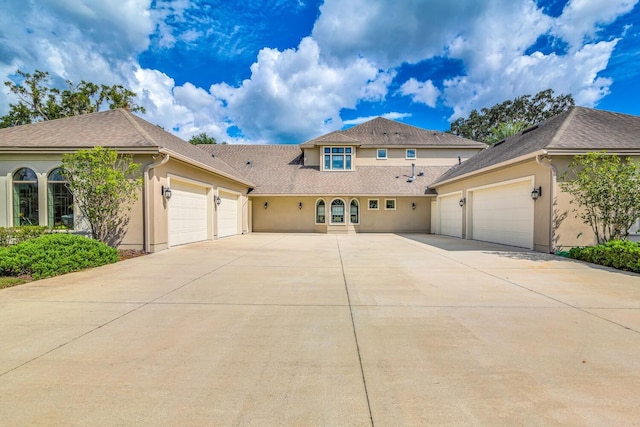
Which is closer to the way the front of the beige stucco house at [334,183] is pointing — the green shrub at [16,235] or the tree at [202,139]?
the green shrub

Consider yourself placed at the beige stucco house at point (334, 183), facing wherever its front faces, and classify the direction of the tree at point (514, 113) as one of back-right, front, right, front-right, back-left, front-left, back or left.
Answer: back-left

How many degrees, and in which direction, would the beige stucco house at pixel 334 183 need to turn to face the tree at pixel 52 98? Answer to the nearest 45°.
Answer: approximately 135° to its right

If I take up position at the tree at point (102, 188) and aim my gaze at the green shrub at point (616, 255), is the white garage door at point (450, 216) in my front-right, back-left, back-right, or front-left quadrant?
front-left

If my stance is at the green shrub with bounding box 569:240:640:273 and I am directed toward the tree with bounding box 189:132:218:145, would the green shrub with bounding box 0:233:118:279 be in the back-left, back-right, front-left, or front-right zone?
front-left

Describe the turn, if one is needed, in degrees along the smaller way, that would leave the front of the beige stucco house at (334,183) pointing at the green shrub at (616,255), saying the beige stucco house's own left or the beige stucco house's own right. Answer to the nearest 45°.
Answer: approximately 45° to the beige stucco house's own left

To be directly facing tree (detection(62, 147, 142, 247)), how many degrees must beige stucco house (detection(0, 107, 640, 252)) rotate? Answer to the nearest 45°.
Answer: approximately 45° to its right

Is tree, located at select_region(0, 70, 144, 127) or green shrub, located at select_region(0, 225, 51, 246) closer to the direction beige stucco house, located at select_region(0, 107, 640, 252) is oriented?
the green shrub

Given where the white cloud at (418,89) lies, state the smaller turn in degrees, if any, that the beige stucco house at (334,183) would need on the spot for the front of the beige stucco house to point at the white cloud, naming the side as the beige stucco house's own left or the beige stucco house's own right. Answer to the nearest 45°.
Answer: approximately 135° to the beige stucco house's own left

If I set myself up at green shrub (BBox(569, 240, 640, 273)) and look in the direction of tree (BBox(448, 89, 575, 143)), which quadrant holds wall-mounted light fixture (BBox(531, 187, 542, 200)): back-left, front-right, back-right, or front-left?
front-left

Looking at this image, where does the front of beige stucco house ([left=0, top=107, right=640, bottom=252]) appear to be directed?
toward the camera

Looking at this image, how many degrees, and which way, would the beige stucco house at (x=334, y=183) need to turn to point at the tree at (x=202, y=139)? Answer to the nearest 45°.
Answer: approximately 135° to its right
